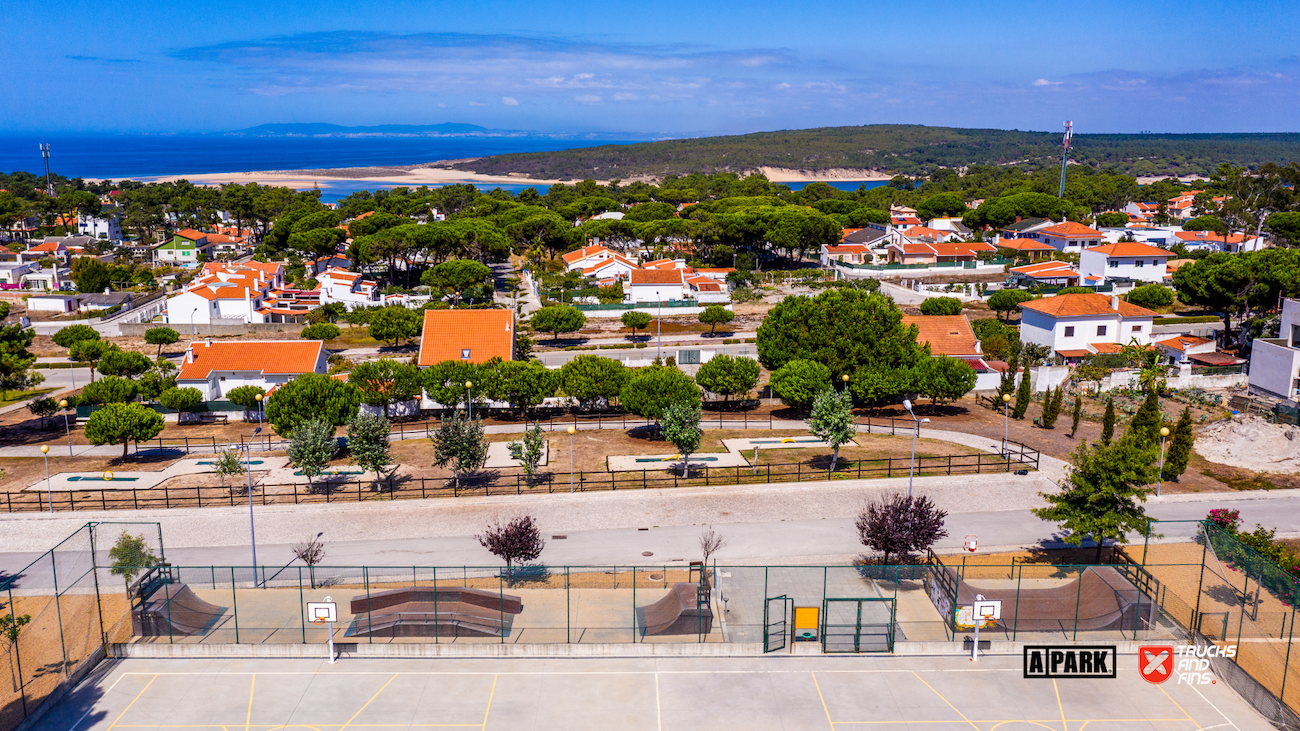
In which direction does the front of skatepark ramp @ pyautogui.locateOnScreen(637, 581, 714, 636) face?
to the viewer's left

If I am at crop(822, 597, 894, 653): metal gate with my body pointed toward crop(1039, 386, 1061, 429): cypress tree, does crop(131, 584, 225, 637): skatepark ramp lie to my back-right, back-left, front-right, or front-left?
back-left

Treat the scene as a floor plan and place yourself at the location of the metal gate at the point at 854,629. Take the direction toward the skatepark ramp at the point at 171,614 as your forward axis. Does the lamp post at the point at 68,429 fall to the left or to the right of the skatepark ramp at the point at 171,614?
right

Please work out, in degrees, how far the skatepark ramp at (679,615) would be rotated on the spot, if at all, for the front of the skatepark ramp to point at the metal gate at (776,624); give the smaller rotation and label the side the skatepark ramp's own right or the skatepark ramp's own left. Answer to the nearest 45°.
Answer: approximately 180°

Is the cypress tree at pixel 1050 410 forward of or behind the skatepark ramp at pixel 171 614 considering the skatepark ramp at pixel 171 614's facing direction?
forward

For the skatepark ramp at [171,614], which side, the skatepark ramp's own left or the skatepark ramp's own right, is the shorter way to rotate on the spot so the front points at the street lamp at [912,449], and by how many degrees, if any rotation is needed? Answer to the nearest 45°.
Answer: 0° — it already faces it

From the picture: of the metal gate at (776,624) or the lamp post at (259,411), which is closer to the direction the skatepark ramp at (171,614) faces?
the metal gate

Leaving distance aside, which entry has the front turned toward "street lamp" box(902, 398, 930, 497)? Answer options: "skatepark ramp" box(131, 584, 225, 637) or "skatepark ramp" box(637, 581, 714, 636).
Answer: "skatepark ramp" box(131, 584, 225, 637)

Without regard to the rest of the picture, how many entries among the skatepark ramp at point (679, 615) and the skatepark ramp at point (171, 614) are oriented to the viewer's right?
1

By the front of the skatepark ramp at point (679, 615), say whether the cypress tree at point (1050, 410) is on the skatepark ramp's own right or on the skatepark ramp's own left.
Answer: on the skatepark ramp's own right

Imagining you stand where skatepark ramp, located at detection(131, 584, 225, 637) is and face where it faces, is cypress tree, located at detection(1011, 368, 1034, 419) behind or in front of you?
in front

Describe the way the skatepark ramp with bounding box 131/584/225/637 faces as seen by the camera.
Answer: facing to the right of the viewer

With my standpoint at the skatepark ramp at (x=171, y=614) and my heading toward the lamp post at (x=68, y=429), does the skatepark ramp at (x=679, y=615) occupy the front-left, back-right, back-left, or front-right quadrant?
back-right

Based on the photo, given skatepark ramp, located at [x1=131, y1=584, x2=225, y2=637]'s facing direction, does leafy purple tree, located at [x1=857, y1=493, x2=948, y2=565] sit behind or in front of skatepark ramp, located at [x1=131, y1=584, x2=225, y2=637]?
in front
